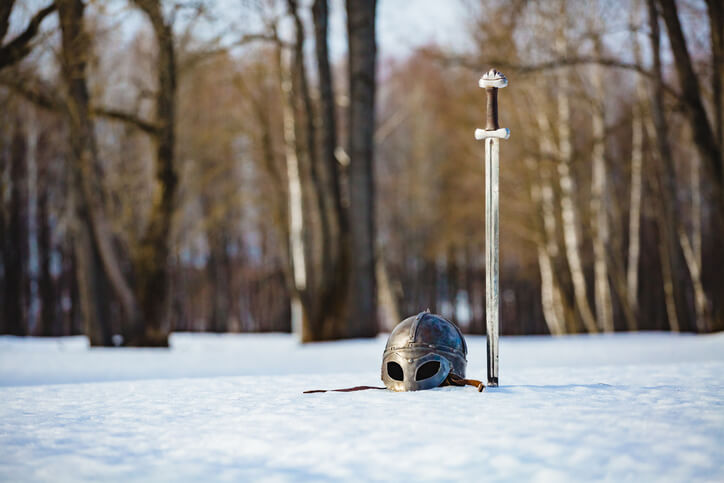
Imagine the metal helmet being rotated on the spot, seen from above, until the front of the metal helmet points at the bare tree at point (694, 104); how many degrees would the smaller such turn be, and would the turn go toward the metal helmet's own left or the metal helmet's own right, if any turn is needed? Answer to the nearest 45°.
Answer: approximately 180°

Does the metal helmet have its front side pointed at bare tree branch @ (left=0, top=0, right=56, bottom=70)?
no

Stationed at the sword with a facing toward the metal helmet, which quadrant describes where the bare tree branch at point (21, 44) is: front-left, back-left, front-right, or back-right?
front-right

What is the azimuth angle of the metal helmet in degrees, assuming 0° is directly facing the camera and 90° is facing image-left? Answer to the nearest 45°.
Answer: approximately 45°

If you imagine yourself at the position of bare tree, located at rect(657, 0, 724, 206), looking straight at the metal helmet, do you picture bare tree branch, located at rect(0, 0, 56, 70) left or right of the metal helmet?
right
